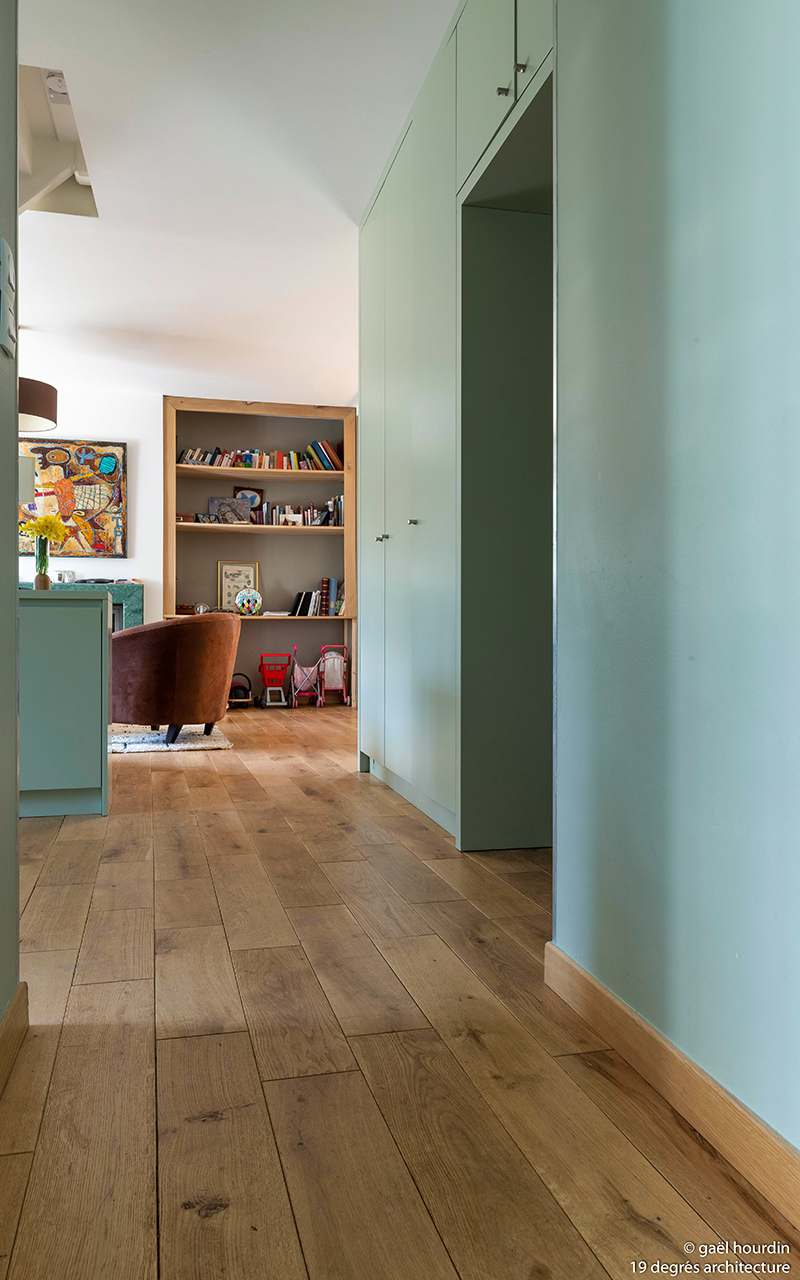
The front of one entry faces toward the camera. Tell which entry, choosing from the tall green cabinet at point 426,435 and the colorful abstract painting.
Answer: the colorful abstract painting

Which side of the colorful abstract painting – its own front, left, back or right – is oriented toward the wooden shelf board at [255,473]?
left

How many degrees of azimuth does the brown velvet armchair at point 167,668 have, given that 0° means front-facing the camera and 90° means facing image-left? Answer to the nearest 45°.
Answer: approximately 135°

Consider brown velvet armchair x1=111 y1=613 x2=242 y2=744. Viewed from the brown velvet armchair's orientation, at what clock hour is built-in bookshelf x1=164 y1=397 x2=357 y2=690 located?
The built-in bookshelf is roughly at 2 o'clock from the brown velvet armchair.

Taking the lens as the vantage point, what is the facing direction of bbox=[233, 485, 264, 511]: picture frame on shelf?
facing the viewer

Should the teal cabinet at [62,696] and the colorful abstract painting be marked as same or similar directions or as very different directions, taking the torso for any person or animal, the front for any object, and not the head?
same or similar directions

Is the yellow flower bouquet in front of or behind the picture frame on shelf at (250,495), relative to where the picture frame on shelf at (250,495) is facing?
in front

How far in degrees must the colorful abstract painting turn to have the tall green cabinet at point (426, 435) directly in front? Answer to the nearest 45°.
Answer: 0° — it already faces it

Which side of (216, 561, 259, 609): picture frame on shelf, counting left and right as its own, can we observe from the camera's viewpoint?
front

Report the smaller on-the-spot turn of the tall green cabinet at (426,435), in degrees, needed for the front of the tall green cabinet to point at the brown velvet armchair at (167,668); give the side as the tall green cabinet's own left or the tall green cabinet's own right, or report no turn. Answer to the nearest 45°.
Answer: approximately 45° to the tall green cabinet's own right

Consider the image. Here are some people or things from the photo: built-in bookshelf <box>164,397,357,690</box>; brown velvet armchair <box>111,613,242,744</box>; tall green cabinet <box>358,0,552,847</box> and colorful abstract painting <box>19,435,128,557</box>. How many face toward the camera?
2

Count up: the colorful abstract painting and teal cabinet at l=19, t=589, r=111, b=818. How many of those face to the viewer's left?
0

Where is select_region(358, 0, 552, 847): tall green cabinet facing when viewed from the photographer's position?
facing to the left of the viewer

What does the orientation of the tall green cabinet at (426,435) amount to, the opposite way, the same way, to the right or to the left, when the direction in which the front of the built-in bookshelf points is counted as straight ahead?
to the right

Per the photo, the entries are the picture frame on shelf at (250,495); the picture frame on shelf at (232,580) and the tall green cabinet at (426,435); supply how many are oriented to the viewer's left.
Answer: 1

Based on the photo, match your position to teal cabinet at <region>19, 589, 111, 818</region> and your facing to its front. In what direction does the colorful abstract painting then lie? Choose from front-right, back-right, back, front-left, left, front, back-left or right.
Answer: back
